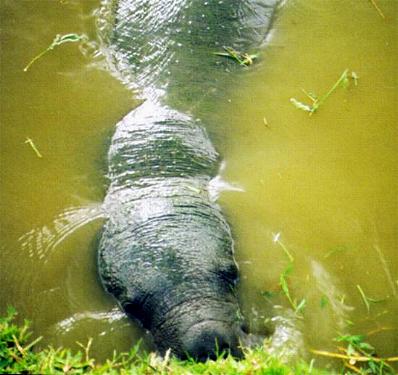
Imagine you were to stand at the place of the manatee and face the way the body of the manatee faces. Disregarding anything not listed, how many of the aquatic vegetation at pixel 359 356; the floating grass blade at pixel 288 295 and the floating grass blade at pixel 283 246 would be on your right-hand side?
0

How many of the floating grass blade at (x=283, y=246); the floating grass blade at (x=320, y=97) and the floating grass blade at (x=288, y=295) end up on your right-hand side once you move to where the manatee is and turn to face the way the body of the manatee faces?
0

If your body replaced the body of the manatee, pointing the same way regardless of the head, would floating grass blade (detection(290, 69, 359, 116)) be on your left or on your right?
on your left

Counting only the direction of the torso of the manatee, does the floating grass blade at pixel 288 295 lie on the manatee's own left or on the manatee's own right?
on the manatee's own left

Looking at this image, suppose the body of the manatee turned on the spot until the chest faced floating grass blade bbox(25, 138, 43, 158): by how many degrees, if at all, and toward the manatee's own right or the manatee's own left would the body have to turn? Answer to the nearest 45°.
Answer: approximately 90° to the manatee's own right

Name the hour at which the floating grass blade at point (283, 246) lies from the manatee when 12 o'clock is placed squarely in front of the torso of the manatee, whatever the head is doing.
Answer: The floating grass blade is roughly at 10 o'clock from the manatee.

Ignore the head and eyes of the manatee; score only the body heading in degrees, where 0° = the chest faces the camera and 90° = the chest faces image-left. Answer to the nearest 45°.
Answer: approximately 0°

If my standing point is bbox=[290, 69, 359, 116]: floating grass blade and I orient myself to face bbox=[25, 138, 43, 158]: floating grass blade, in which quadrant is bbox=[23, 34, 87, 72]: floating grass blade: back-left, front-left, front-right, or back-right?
front-right

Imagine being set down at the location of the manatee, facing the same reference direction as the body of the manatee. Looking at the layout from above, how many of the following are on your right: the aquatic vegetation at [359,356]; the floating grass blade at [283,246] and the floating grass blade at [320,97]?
0
